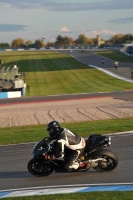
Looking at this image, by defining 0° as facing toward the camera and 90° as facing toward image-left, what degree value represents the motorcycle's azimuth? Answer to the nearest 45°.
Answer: approximately 90°

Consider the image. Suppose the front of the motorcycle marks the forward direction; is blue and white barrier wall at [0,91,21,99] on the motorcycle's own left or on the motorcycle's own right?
on the motorcycle's own right

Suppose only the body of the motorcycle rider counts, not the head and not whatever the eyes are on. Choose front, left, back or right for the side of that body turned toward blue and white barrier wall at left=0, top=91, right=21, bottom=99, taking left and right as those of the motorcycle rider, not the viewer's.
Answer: right

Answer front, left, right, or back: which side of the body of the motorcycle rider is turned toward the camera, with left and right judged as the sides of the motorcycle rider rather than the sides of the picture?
left
